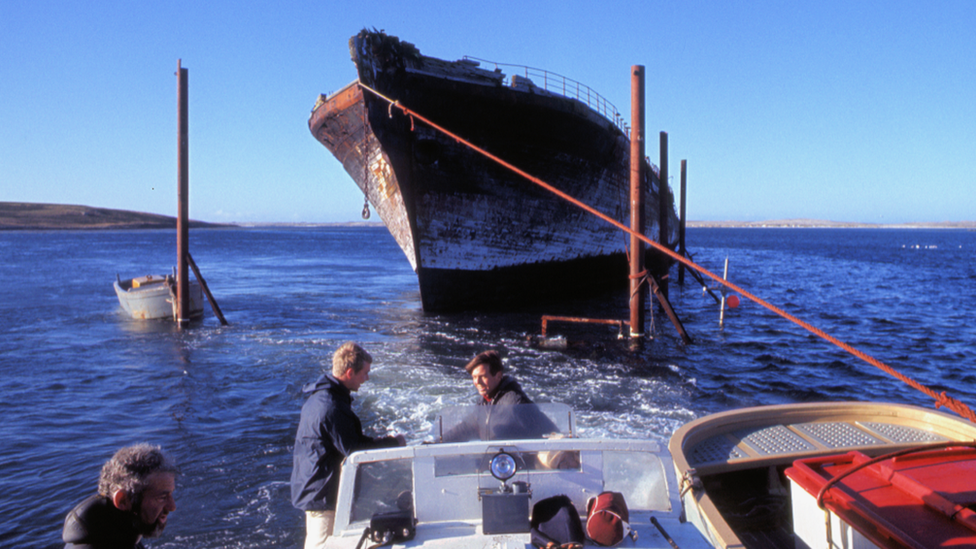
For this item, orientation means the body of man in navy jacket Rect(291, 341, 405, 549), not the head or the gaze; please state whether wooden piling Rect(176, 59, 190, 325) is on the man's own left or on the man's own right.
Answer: on the man's own left

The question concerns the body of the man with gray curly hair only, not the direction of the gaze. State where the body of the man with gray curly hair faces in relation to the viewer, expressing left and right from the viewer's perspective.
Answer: facing to the right of the viewer

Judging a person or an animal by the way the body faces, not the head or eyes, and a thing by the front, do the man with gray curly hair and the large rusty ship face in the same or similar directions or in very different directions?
very different directions

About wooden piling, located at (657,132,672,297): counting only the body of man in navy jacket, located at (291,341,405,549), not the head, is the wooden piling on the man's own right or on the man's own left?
on the man's own left

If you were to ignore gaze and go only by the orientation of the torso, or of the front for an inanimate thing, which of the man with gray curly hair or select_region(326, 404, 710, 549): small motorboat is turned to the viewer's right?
the man with gray curly hair

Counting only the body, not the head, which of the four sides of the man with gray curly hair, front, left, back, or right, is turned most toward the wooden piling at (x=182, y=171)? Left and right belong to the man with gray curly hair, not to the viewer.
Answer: left

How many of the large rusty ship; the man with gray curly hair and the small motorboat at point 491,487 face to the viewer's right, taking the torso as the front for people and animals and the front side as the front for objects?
1

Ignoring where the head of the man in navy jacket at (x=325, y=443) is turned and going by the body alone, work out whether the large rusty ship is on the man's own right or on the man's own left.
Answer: on the man's own left

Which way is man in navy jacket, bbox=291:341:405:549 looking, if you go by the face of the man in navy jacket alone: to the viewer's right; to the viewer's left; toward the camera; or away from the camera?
to the viewer's right

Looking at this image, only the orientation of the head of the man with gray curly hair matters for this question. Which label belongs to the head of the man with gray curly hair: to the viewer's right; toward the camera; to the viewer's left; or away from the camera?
to the viewer's right

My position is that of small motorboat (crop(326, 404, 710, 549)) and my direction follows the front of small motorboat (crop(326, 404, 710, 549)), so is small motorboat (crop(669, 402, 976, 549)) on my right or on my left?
on my left

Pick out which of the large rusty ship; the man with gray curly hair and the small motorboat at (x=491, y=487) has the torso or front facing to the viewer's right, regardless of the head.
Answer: the man with gray curly hair

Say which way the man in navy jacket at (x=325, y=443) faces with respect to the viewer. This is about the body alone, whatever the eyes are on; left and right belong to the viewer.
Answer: facing to the right of the viewer
